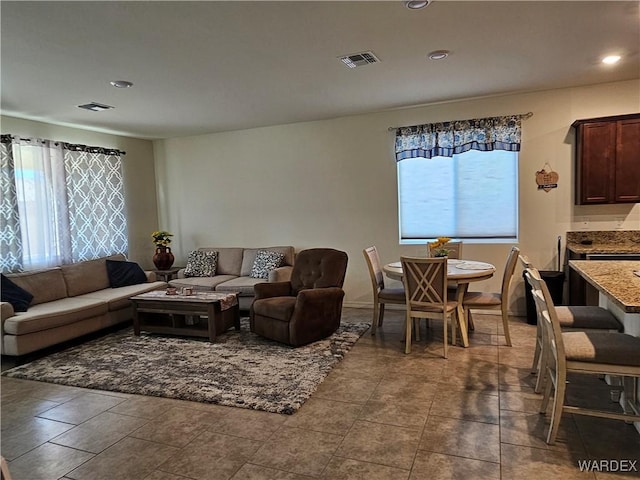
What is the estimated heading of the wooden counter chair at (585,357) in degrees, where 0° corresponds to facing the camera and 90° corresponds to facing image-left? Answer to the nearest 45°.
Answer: approximately 270°

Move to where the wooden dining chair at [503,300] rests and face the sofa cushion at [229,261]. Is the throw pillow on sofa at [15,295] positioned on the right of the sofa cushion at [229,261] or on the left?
left

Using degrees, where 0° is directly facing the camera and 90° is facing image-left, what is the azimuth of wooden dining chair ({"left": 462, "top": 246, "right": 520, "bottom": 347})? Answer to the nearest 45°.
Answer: approximately 90°

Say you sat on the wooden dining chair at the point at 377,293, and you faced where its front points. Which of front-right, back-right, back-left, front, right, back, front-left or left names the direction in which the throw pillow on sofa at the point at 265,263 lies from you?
back-left

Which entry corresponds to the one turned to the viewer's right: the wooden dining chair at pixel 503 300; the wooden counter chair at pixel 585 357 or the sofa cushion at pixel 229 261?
the wooden counter chair at pixel 585 357

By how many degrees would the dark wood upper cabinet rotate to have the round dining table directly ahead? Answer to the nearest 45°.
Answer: approximately 45° to its right

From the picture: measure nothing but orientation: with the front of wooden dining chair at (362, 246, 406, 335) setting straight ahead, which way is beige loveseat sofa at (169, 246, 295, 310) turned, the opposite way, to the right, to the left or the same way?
to the right

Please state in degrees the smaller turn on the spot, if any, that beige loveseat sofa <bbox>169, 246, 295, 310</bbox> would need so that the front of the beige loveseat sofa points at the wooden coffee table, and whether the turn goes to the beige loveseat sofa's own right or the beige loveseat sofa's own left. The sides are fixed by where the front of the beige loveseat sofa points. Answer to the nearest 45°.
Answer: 0° — it already faces it

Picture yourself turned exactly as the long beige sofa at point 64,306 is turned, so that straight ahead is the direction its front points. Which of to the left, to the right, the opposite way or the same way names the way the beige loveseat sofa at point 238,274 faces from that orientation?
to the right

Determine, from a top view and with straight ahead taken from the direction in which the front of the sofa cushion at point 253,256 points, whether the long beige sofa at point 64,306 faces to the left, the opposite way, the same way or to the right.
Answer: to the left

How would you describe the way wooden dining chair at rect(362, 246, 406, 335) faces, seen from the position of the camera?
facing to the right of the viewer
